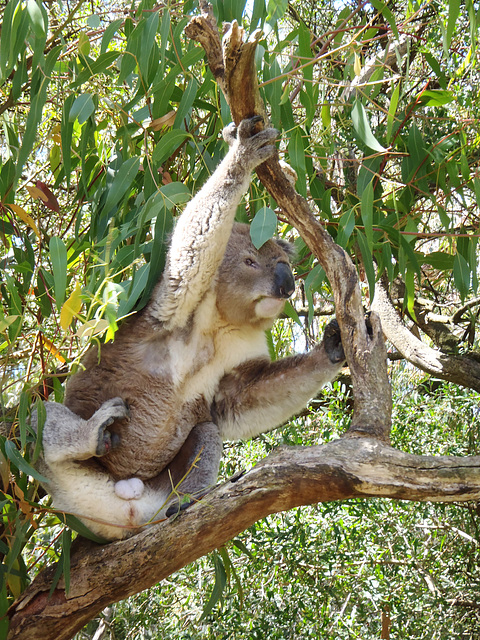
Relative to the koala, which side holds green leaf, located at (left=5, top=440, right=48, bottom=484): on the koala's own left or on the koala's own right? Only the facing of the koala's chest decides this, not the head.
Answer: on the koala's own right
